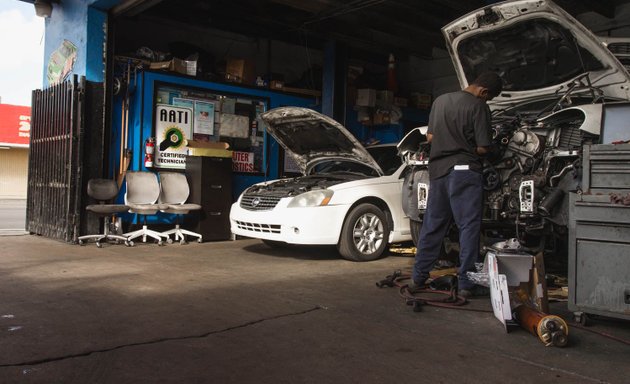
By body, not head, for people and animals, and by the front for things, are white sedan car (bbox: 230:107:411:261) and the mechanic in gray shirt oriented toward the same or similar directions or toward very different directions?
very different directions

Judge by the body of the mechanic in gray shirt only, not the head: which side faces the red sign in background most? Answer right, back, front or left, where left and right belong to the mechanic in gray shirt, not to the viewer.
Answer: left

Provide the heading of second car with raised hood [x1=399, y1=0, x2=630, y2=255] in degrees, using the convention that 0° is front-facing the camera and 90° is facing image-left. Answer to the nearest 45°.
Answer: approximately 45°

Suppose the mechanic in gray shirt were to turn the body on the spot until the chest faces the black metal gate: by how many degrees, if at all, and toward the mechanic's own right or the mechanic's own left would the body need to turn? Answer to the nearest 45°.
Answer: approximately 135° to the mechanic's own left

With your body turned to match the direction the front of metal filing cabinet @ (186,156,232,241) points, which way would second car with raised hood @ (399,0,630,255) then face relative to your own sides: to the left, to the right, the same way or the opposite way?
to the right

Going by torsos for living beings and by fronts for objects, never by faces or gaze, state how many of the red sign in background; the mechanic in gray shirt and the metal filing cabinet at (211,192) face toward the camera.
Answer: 2

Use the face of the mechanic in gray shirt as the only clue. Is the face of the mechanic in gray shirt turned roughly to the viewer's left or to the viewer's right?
to the viewer's right

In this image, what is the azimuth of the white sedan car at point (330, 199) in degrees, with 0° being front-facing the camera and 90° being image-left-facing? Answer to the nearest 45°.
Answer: approximately 45°

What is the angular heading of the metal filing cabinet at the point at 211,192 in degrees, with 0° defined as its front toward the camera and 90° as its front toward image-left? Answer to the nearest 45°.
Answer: approximately 0°

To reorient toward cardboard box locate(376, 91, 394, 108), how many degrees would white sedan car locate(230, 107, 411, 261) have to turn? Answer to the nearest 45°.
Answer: approximately 135° to its right
